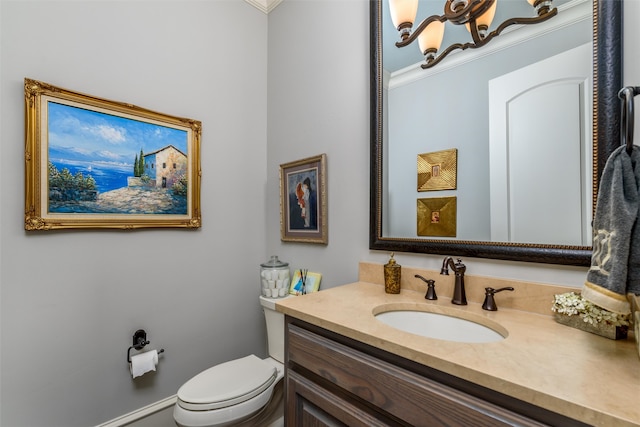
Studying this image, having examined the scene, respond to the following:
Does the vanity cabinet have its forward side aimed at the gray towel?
no

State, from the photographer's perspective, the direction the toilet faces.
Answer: facing the viewer and to the left of the viewer

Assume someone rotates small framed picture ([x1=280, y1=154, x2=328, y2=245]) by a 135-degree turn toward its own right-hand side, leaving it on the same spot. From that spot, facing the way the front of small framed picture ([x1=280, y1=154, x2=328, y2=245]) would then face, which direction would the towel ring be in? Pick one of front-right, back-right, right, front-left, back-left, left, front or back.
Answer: back-right

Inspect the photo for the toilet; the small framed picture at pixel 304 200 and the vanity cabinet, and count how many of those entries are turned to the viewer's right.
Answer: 0

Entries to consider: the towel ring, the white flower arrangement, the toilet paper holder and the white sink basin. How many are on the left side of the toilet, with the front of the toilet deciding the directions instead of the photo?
3

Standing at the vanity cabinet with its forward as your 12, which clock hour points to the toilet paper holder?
The toilet paper holder is roughly at 2 o'clock from the vanity cabinet.

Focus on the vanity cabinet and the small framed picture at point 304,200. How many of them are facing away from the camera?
0

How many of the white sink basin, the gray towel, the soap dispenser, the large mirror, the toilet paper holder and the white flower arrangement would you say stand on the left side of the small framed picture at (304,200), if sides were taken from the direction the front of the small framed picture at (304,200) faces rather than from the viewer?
5

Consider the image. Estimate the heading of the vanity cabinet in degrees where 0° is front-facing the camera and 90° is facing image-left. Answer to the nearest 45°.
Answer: approximately 45°

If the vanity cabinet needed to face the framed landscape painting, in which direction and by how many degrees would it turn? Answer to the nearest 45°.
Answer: approximately 45° to its right

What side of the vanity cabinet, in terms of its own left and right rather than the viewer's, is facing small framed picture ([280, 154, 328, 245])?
right

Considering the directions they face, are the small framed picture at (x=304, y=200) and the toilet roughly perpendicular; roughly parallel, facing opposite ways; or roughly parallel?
roughly parallel

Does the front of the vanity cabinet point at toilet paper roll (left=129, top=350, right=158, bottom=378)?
no

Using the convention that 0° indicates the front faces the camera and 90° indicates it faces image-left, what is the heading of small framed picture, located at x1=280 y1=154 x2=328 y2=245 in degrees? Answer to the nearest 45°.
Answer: approximately 45°

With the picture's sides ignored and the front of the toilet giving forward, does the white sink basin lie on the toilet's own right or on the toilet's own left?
on the toilet's own left

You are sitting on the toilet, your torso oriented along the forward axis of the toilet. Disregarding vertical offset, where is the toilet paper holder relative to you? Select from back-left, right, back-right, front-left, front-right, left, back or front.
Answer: right
